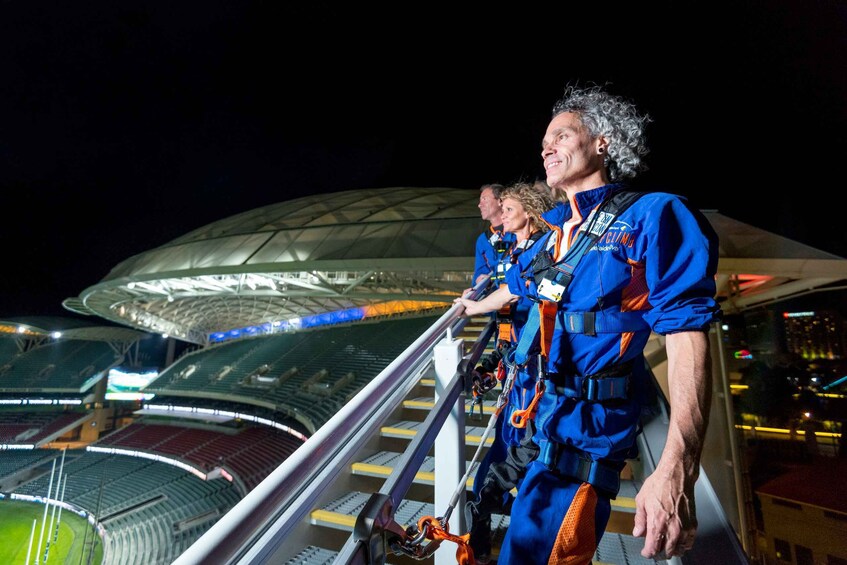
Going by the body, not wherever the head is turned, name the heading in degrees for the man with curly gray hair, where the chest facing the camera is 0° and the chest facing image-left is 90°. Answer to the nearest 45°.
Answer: approximately 45°

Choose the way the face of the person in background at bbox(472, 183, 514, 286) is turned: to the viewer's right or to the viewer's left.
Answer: to the viewer's left

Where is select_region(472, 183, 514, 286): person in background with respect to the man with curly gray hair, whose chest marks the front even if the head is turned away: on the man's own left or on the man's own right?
on the man's own right
